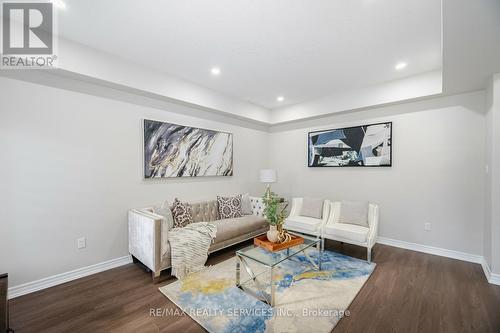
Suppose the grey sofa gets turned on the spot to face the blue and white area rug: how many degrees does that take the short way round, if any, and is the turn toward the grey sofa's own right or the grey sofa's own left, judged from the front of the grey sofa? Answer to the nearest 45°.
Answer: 0° — it already faces it

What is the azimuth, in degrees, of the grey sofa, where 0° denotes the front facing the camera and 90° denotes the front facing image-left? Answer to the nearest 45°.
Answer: approximately 315°

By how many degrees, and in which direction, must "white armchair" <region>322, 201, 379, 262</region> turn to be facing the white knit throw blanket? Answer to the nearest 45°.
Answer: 0° — it already faces it

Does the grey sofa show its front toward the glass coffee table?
yes

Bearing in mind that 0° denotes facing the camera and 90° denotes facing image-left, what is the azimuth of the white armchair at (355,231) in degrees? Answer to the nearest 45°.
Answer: approximately 45°

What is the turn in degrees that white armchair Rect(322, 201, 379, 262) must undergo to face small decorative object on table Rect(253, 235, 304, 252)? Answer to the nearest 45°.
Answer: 0° — it already faces it

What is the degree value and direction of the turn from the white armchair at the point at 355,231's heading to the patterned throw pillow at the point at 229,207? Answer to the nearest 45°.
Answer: approximately 45° to its right
